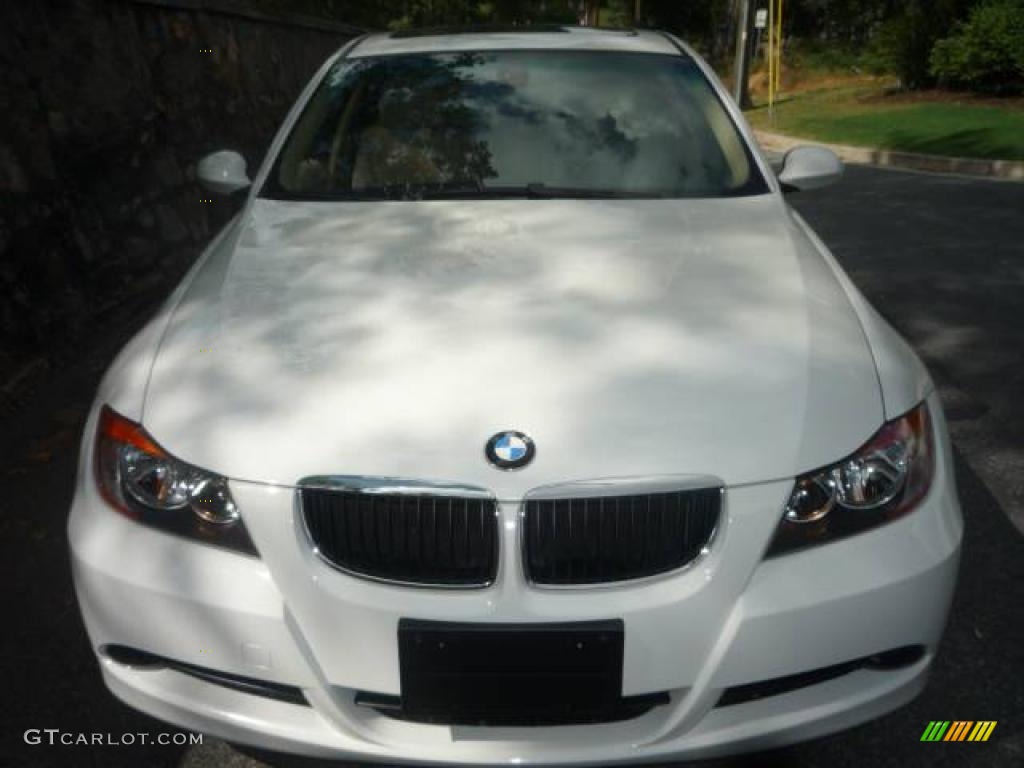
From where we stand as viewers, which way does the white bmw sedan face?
facing the viewer

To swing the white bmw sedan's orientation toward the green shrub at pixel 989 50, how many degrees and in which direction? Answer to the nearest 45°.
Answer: approximately 135° to its left
